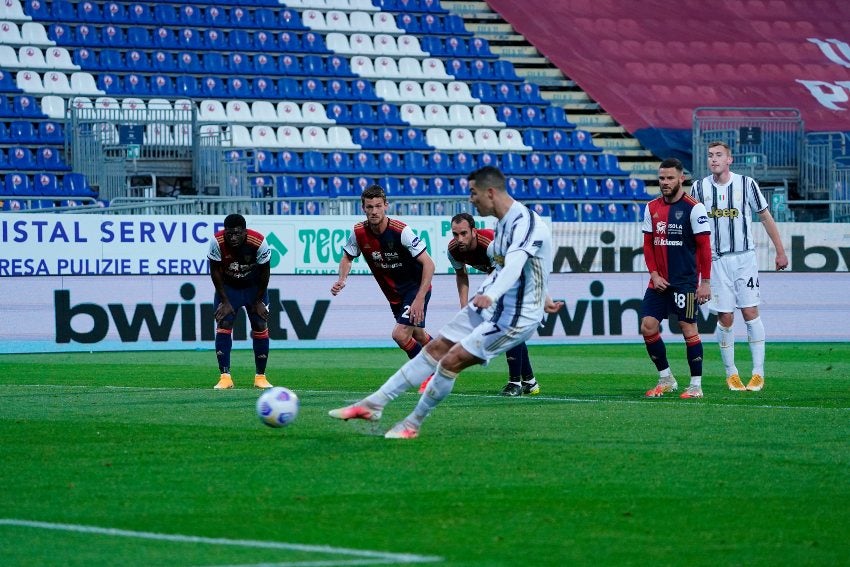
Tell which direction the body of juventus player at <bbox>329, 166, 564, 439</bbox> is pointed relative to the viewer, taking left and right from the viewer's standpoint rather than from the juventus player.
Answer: facing to the left of the viewer

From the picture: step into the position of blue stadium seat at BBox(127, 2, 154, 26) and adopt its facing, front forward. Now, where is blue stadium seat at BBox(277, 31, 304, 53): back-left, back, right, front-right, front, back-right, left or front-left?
left

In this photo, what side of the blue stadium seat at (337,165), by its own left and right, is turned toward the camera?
front

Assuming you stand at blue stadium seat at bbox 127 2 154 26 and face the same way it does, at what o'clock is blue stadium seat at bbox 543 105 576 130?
blue stadium seat at bbox 543 105 576 130 is roughly at 9 o'clock from blue stadium seat at bbox 127 2 154 26.

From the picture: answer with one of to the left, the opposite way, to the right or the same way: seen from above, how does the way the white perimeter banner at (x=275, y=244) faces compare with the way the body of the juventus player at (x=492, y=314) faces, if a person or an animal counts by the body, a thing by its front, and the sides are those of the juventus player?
to the left

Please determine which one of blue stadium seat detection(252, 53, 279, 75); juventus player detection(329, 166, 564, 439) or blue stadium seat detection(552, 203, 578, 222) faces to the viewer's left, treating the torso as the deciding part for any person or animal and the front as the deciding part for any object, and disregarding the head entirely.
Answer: the juventus player

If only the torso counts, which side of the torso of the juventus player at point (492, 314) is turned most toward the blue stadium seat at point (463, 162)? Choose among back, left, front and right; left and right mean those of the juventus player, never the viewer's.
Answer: right

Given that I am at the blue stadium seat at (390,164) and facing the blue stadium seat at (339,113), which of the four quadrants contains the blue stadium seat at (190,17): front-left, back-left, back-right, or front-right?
front-left

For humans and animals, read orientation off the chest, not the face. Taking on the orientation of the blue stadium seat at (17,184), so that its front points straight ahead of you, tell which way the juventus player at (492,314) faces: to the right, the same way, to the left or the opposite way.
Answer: to the right

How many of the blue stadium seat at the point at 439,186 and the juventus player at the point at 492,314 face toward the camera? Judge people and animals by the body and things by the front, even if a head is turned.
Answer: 1

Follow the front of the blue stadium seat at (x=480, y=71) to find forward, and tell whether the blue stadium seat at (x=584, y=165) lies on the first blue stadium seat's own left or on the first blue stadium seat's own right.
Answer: on the first blue stadium seat's own left

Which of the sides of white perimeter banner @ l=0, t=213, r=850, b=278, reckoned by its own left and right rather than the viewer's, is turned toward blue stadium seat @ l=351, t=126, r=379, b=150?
back

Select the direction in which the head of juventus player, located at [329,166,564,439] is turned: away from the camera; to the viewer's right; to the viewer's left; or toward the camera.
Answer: to the viewer's left

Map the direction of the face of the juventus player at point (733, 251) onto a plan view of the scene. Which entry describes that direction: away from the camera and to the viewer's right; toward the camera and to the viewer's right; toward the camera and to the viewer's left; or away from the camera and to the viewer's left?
toward the camera and to the viewer's left

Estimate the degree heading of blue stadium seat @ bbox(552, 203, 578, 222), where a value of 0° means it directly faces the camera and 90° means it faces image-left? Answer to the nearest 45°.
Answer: approximately 0°

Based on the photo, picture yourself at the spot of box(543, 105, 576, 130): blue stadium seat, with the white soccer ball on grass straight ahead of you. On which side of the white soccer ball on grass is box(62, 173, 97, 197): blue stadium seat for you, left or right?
right

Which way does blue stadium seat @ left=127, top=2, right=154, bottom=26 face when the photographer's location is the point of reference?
facing the viewer

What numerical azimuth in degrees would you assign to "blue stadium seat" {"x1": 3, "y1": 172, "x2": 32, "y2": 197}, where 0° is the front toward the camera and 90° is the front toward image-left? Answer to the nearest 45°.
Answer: approximately 0°
